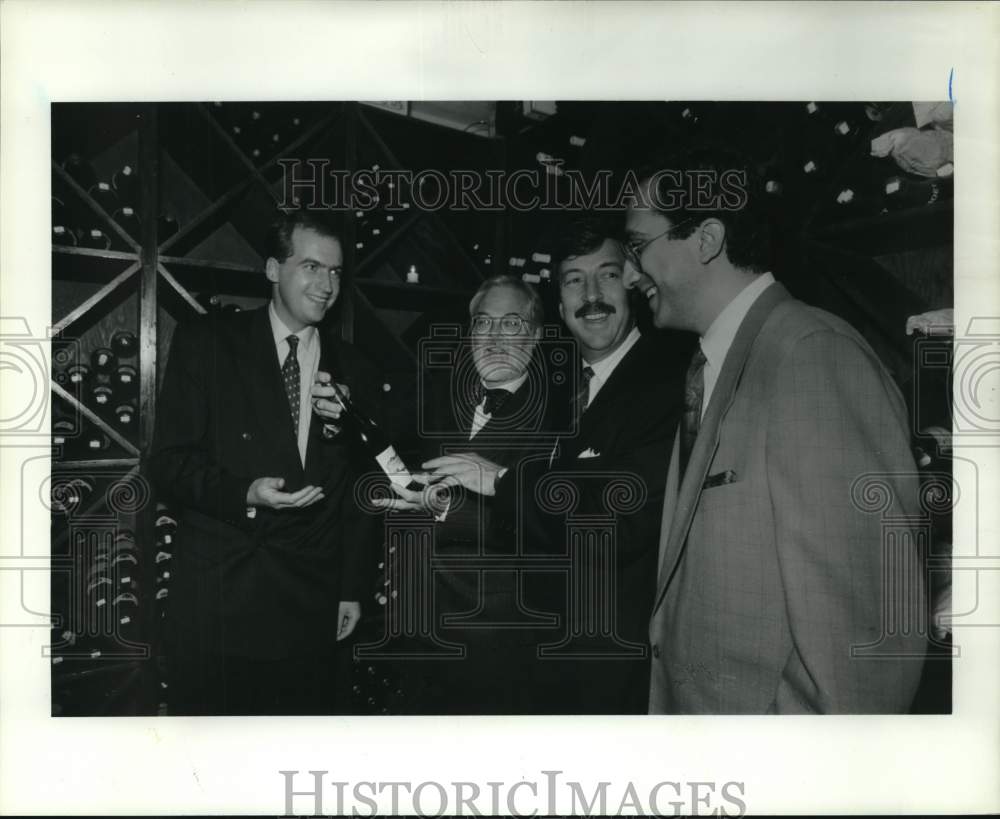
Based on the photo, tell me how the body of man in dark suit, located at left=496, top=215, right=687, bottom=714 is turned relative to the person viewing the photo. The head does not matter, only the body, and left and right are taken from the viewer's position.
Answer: facing the viewer and to the left of the viewer

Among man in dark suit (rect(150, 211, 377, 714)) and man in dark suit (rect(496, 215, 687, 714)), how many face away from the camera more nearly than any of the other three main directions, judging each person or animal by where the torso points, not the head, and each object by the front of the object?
0

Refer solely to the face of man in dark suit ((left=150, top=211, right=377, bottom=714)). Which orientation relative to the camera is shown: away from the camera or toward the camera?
toward the camera

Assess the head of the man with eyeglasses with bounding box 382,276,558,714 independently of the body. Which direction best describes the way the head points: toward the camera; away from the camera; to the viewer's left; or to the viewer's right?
toward the camera

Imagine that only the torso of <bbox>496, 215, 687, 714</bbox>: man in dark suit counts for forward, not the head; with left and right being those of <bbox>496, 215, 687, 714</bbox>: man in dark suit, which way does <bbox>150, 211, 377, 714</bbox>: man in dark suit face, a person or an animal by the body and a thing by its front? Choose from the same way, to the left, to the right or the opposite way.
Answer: to the left
